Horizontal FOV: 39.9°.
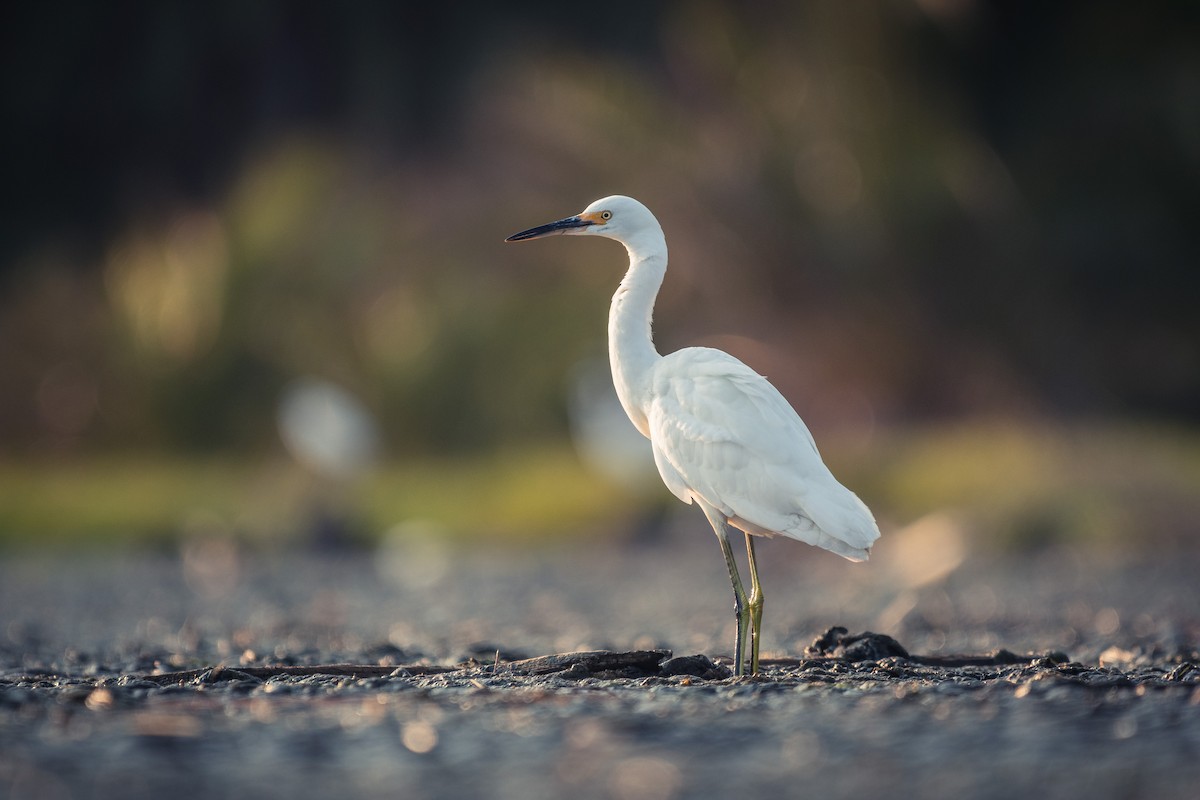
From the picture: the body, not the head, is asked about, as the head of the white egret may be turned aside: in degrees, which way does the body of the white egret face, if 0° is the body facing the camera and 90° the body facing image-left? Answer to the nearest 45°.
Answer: approximately 90°
